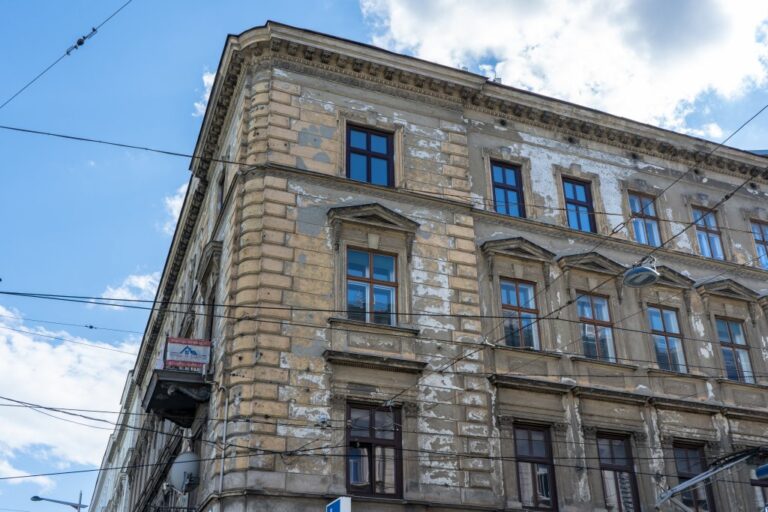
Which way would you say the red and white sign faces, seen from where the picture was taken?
facing the viewer
